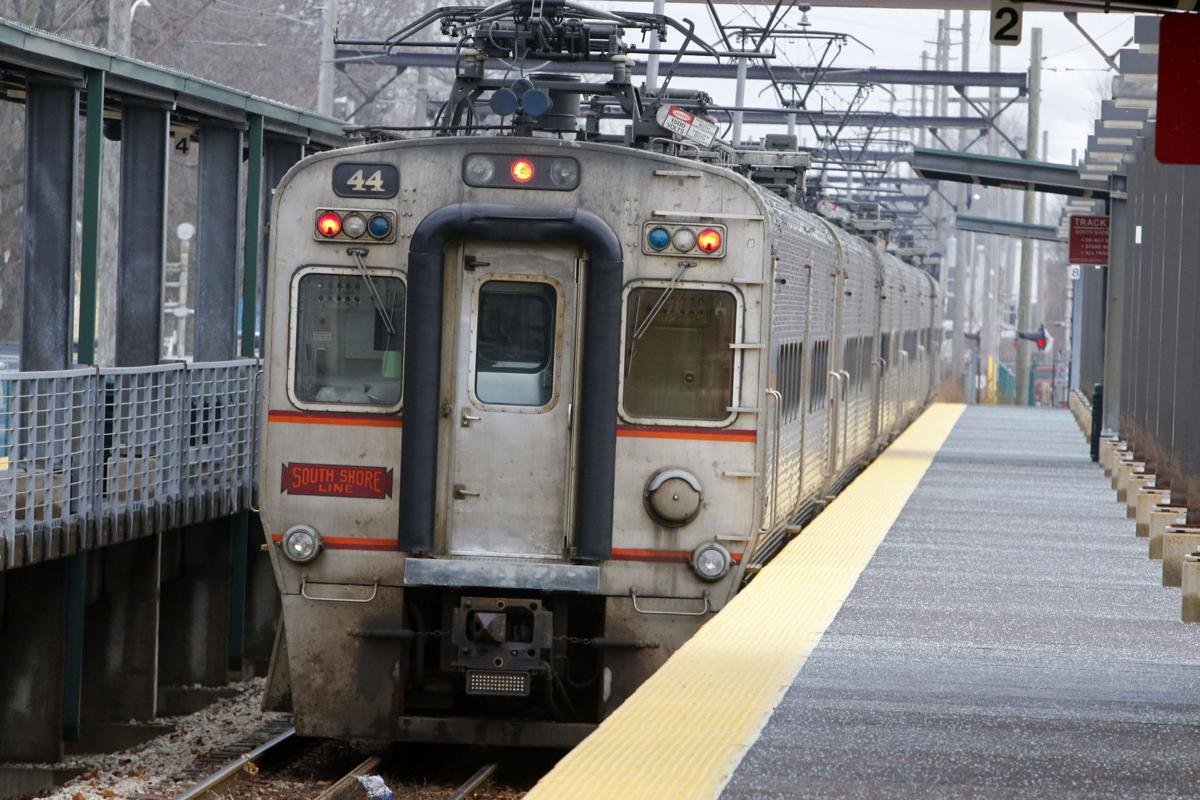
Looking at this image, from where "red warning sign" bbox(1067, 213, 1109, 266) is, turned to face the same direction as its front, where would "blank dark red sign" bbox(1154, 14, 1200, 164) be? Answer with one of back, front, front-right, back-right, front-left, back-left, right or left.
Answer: front

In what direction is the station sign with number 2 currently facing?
toward the camera

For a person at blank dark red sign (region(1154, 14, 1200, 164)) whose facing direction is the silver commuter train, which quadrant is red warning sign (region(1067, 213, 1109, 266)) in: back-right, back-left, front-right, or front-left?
front-right

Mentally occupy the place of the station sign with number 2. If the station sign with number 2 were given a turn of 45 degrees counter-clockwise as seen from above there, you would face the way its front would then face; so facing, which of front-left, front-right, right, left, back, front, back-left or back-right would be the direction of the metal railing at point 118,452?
back

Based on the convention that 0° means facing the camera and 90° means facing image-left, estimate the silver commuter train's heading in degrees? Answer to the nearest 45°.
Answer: approximately 0°

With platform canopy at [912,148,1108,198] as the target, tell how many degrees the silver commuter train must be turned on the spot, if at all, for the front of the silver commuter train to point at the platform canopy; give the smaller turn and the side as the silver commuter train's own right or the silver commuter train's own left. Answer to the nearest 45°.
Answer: approximately 180°

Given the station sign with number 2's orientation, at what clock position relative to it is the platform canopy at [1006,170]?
The platform canopy is roughly at 6 o'clock from the station sign with number 2.

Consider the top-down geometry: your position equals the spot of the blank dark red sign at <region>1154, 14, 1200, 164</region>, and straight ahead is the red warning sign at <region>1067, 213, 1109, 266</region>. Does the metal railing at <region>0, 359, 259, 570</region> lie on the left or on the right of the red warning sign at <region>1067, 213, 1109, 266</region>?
left

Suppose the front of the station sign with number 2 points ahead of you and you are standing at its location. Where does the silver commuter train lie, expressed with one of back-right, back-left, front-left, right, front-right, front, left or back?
back-right

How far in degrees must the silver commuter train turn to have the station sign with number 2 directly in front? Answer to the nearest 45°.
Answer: approximately 45° to its left

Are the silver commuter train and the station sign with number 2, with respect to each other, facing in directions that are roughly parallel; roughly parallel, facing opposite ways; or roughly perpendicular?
roughly parallel

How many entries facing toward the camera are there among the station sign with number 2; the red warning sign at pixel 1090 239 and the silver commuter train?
3

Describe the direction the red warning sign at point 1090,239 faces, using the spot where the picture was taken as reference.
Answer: facing the viewer

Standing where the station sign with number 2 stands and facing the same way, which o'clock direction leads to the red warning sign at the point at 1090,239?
The red warning sign is roughly at 6 o'clock from the station sign with number 2.

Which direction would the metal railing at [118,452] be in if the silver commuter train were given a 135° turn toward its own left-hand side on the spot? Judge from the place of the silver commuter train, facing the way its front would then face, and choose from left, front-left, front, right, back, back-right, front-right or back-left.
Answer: left
